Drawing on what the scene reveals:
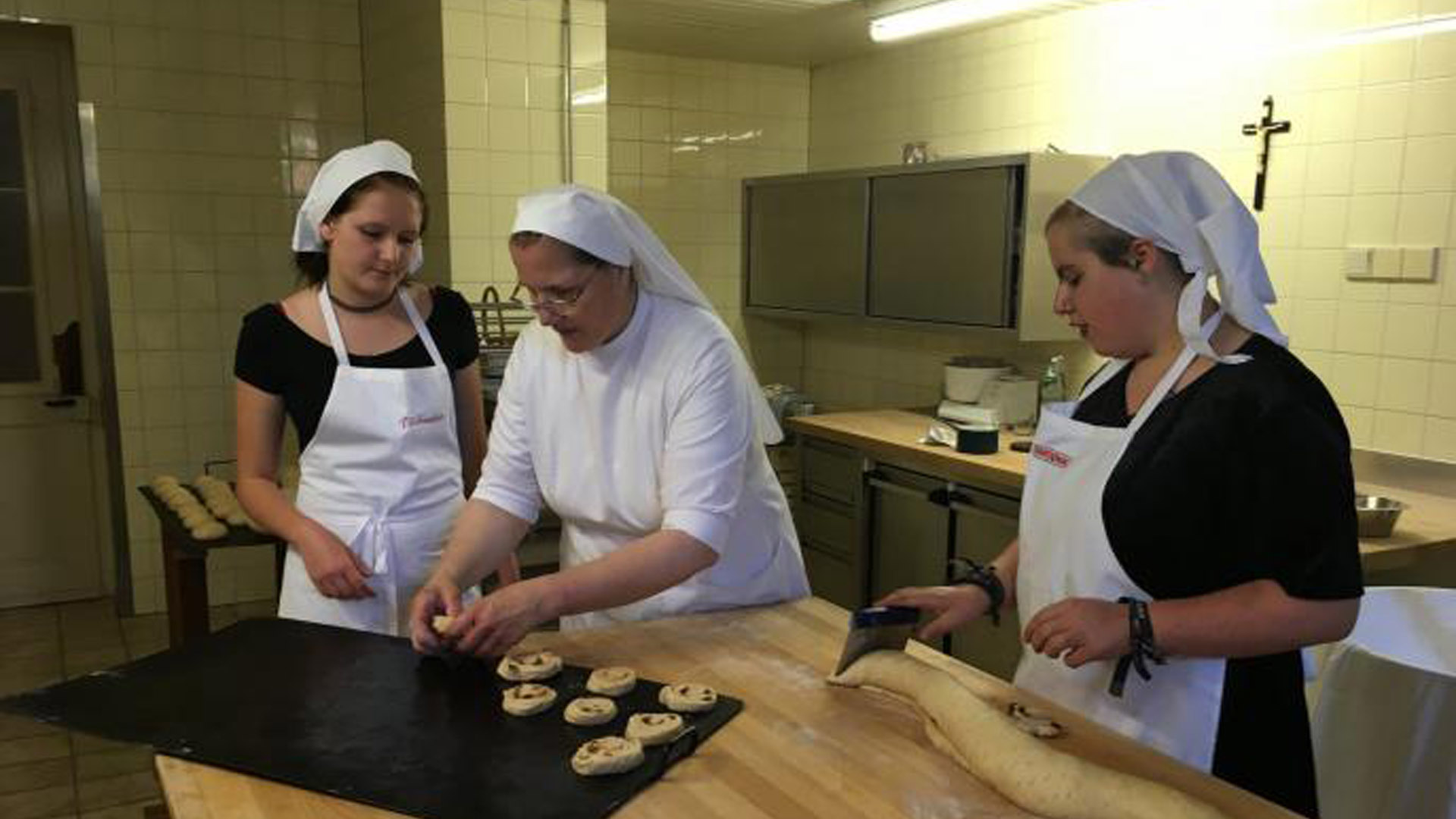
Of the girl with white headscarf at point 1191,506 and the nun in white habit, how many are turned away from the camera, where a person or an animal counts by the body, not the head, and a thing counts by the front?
0

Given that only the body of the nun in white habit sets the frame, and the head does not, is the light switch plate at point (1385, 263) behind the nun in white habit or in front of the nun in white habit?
behind

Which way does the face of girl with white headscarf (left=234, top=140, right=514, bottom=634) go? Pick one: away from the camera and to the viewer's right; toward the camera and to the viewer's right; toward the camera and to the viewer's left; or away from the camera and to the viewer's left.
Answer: toward the camera and to the viewer's right

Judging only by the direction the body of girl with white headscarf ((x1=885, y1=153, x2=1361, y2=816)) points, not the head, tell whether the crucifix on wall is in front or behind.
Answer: behind

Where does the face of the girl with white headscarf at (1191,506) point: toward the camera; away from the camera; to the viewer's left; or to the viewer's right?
to the viewer's left

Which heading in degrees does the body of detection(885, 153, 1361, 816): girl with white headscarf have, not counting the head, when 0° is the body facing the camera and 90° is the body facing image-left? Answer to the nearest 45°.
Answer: approximately 45°

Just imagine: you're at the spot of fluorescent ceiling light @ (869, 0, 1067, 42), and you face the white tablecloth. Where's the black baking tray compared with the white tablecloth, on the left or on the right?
right

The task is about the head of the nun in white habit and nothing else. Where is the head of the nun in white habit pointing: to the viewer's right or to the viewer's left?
to the viewer's left

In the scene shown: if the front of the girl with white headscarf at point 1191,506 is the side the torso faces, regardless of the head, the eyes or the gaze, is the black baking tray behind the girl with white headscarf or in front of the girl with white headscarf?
in front

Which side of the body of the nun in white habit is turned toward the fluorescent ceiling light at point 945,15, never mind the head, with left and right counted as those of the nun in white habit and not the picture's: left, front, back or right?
back

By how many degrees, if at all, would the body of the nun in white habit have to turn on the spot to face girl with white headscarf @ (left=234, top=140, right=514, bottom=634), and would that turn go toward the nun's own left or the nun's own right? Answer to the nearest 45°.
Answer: approximately 90° to the nun's own right

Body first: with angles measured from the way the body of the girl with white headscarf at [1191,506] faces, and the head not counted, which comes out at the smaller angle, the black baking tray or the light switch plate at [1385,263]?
the black baking tray

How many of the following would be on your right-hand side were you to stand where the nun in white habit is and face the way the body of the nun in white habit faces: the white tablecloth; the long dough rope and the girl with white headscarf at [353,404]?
1
